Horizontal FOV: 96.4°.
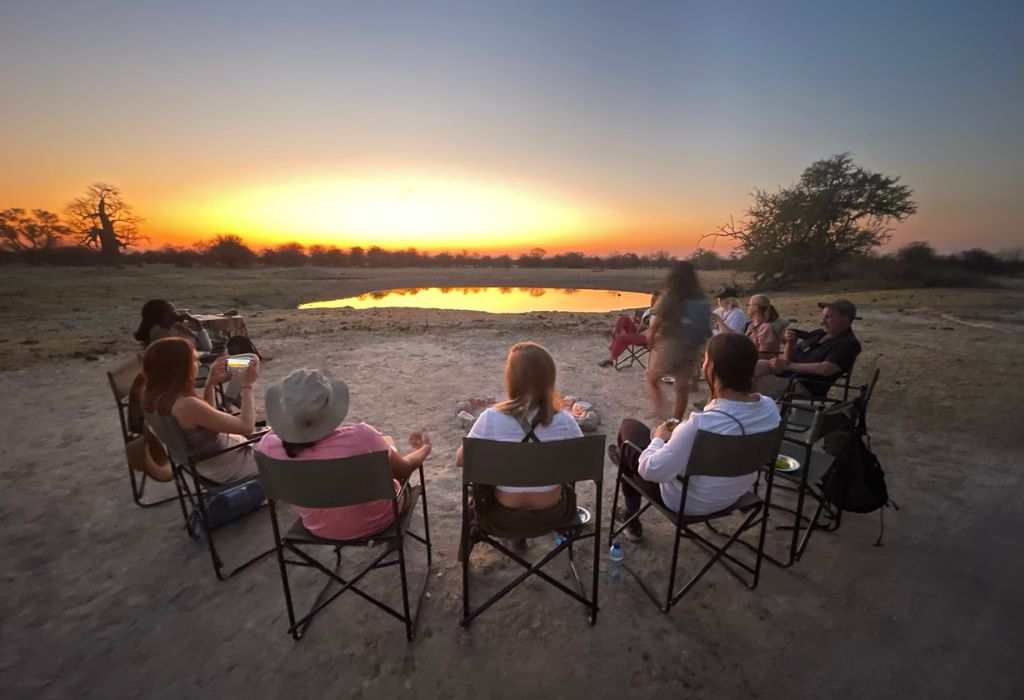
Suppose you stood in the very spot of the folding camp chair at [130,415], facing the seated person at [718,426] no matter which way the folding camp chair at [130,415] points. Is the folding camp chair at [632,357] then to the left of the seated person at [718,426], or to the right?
left

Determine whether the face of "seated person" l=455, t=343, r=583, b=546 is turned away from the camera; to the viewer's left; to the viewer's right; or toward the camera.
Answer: away from the camera

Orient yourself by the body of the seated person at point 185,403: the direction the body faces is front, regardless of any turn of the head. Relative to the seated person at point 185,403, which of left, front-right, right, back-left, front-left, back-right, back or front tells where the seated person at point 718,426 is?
right

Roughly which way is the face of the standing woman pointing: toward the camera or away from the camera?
away from the camera

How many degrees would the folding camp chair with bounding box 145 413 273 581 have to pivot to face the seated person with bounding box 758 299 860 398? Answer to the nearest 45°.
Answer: approximately 45° to its right

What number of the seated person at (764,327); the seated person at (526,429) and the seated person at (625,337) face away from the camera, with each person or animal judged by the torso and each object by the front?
1

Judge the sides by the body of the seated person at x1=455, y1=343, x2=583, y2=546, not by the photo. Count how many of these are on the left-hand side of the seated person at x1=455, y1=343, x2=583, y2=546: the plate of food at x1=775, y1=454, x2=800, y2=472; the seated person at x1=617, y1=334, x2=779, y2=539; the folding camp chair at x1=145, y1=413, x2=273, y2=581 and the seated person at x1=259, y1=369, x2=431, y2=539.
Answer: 2

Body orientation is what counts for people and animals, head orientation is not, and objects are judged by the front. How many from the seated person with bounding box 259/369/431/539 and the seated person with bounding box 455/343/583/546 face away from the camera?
2

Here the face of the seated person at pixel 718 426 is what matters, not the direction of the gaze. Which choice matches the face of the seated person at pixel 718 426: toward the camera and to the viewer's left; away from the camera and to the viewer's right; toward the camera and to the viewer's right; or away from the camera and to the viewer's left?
away from the camera and to the viewer's left

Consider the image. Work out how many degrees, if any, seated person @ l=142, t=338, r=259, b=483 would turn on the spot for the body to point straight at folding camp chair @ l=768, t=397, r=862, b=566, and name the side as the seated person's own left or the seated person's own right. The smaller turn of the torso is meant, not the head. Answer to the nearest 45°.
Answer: approximately 90° to the seated person's own right

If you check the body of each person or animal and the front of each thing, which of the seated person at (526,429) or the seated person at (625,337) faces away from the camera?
the seated person at (526,429)

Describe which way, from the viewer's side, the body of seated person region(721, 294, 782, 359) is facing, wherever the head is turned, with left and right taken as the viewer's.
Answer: facing to the left of the viewer

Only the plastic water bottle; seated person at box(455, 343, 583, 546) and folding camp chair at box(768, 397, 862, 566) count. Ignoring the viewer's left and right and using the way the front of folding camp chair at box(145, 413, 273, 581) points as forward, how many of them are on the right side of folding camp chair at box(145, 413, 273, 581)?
3
